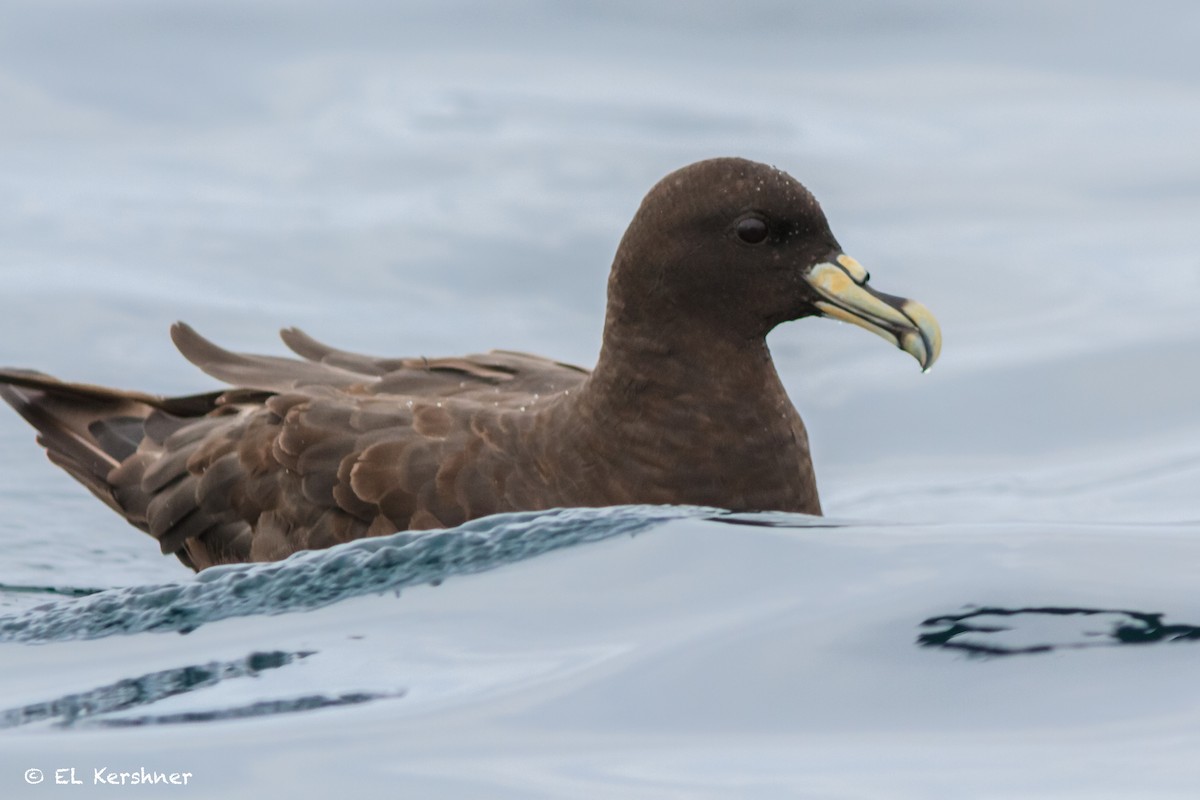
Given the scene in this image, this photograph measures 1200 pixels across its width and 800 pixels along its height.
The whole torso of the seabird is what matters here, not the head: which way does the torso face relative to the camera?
to the viewer's right
